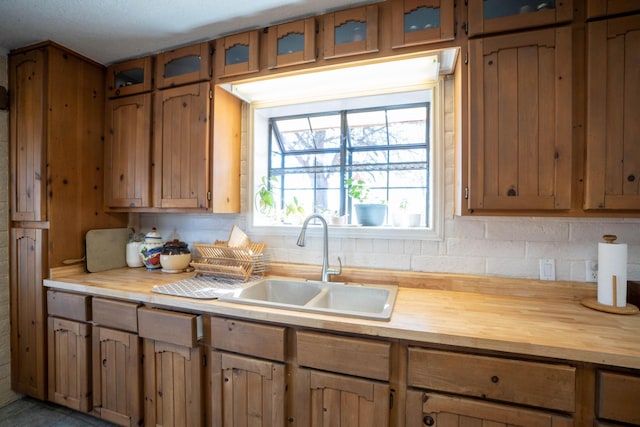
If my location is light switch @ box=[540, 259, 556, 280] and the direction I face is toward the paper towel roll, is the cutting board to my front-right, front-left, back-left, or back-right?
back-right

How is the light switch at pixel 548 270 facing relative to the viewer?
toward the camera

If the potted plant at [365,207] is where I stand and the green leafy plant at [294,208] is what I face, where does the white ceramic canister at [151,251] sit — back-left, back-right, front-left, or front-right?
front-left

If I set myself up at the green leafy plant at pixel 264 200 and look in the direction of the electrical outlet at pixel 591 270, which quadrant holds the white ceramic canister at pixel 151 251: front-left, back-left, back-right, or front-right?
back-right

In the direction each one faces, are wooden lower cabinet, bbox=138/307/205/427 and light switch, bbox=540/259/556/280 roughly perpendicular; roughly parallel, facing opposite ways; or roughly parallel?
roughly parallel

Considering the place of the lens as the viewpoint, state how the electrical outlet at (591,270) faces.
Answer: facing the viewer

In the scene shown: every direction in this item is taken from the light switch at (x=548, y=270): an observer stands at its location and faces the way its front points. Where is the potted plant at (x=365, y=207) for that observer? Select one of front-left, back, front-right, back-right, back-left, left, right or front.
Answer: right

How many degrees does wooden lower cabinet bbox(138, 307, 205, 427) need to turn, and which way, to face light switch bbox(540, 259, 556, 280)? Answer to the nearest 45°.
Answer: approximately 90° to its left

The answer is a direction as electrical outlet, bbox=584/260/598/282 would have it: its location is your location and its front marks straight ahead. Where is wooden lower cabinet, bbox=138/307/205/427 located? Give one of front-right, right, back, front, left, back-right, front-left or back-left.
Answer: front-right

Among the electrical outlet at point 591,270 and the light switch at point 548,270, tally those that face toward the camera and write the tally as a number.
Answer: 2
